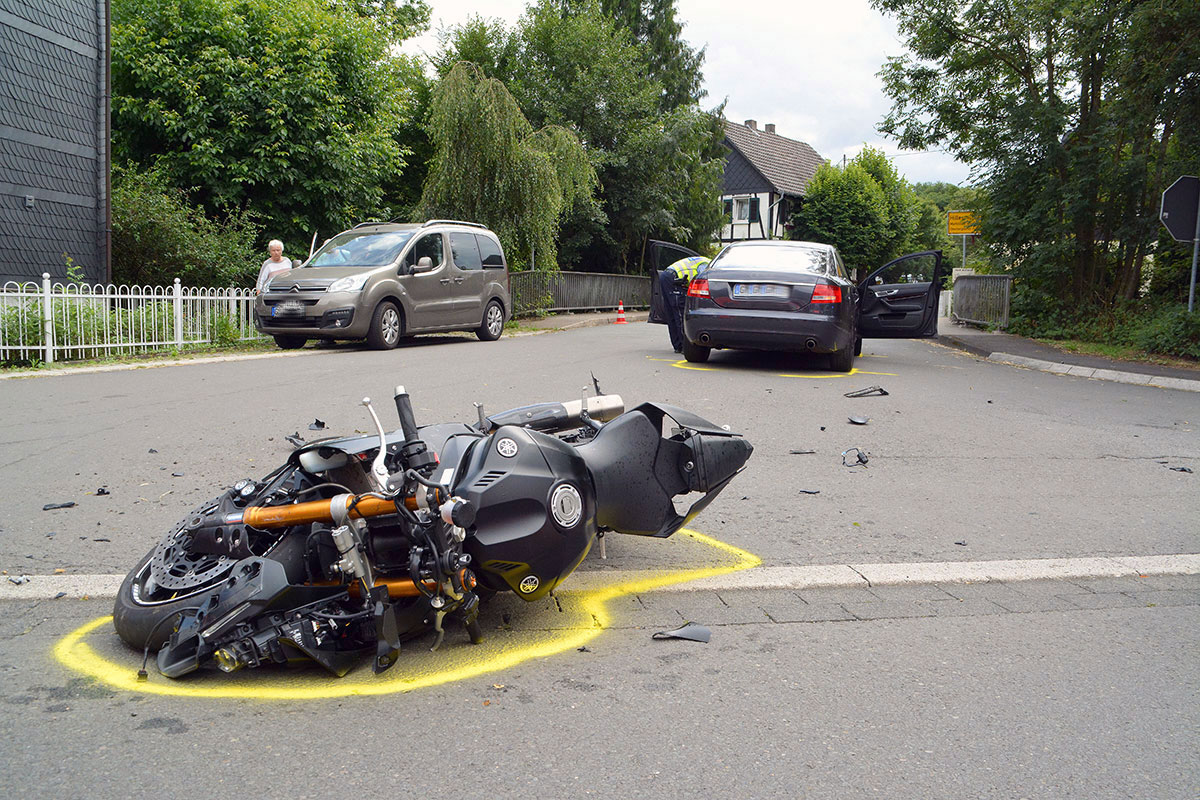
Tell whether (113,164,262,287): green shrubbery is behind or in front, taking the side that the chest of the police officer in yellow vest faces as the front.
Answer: behind

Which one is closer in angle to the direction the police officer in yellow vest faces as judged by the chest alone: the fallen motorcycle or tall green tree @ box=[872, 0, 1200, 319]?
the tall green tree

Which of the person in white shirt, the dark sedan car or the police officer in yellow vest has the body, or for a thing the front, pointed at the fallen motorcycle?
the person in white shirt

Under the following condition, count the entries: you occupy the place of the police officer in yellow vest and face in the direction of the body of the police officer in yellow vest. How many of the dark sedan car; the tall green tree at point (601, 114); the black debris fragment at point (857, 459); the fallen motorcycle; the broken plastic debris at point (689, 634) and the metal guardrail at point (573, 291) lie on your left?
2

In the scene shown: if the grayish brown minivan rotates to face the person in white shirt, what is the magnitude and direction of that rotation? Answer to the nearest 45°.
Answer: approximately 45° to its right

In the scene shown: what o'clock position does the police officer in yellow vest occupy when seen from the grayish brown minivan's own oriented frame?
The police officer in yellow vest is roughly at 9 o'clock from the grayish brown minivan.

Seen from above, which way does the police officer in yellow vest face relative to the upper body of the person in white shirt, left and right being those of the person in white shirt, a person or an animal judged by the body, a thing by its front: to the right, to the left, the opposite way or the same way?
to the left

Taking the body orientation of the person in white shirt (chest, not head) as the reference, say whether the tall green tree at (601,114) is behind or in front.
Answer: behind

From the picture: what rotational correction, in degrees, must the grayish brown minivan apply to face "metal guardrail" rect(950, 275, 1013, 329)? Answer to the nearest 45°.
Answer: approximately 135° to its left

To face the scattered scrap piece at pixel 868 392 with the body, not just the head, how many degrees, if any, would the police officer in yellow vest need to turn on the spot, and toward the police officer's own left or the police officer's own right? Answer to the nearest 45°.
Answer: approximately 45° to the police officer's own right

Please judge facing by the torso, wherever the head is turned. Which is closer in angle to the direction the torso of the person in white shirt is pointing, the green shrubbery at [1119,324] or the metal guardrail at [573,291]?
the green shrubbery

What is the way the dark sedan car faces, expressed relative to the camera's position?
facing away from the viewer

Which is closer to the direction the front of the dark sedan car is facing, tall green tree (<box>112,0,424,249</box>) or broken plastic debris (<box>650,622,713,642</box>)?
the tall green tree

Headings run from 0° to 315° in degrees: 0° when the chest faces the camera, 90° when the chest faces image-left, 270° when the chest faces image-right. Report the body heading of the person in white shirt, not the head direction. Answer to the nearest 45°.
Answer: approximately 0°

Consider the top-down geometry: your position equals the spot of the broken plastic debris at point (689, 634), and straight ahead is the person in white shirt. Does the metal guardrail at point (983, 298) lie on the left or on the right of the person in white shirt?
right

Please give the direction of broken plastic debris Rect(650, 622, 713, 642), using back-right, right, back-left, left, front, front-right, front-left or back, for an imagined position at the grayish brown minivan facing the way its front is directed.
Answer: front-left

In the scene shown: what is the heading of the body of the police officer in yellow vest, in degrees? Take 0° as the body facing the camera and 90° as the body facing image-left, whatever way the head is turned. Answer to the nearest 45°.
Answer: approximately 270°

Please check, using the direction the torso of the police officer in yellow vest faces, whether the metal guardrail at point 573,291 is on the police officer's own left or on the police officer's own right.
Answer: on the police officer's own left
